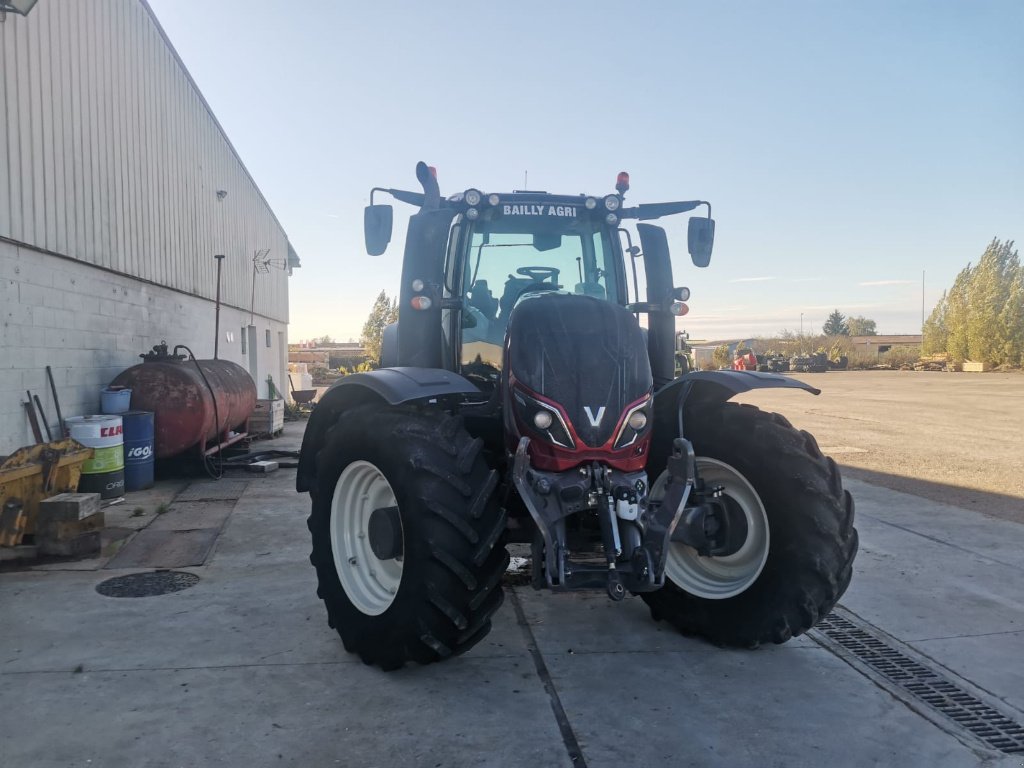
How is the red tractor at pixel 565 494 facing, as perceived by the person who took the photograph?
facing the viewer

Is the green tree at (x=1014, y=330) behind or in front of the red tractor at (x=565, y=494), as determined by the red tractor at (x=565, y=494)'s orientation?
behind

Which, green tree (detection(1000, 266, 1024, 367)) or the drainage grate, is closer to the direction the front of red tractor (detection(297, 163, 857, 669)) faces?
the drainage grate

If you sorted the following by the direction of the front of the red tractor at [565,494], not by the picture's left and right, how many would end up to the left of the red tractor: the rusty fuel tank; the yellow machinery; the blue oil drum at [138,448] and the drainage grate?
1

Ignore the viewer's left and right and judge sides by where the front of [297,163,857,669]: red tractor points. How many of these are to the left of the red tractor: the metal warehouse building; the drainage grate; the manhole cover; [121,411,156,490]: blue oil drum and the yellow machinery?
1

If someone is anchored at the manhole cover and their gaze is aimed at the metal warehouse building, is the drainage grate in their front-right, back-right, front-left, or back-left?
back-right

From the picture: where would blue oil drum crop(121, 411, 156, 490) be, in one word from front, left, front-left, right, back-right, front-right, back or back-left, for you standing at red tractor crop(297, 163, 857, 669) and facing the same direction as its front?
back-right

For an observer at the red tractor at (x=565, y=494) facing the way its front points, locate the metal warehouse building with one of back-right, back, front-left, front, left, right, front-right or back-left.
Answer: back-right

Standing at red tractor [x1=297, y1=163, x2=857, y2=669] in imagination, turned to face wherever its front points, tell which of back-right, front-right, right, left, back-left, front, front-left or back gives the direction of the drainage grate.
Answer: left

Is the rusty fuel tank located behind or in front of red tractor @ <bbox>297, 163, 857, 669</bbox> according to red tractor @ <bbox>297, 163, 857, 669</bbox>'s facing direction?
behind
